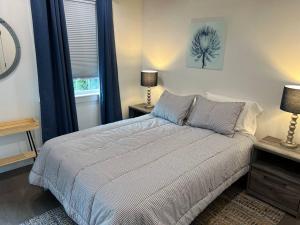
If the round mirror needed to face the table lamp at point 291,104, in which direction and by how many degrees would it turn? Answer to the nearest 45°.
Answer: approximately 45° to its left

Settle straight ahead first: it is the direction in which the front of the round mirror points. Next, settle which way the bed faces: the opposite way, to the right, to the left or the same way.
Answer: to the right

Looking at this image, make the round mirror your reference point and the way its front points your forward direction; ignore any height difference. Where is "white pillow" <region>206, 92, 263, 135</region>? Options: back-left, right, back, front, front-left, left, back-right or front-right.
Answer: front-left

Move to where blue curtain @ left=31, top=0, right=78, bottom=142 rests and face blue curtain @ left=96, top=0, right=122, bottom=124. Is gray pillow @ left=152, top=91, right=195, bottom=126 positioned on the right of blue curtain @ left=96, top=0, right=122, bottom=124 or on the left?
right

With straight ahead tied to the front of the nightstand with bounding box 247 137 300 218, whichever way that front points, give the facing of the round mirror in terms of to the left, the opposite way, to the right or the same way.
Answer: to the left

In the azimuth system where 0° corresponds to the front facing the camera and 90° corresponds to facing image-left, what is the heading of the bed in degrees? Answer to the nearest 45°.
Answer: approximately 45°

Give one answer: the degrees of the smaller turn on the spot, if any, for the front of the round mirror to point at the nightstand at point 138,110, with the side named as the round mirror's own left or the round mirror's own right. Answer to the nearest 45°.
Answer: approximately 90° to the round mirror's own left
